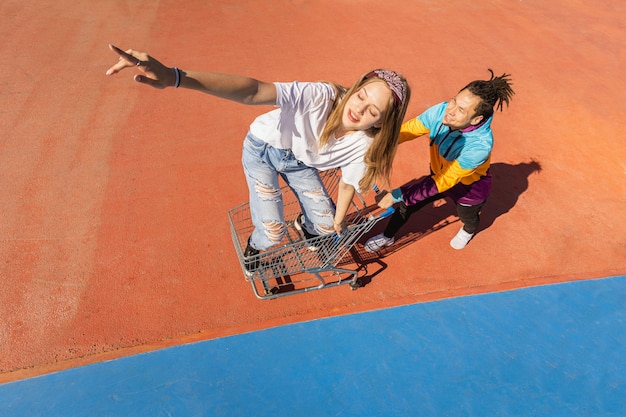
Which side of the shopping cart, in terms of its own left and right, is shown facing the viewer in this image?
left

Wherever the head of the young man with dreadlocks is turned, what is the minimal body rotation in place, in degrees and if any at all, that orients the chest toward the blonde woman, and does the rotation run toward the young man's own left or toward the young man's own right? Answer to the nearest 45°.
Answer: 0° — they already face them

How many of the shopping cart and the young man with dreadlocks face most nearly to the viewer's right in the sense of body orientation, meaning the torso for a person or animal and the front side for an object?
0

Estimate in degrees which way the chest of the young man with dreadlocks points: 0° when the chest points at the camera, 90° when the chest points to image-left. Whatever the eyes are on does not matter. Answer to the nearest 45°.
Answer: approximately 45°
